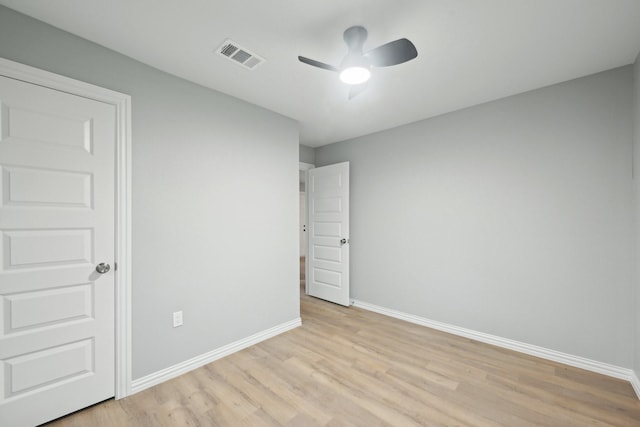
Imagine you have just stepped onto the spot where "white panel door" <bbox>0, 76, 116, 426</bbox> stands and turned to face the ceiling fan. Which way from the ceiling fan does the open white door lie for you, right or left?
left

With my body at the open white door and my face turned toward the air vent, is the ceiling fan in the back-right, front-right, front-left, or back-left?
front-left

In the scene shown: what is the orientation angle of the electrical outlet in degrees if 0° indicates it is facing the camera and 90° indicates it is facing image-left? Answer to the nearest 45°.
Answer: approximately 315°

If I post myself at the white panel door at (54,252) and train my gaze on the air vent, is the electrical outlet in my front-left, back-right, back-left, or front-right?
front-left

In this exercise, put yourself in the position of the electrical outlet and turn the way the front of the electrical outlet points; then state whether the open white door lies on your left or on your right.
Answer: on your left

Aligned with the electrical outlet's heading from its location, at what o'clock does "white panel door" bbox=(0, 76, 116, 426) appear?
The white panel door is roughly at 4 o'clock from the electrical outlet.

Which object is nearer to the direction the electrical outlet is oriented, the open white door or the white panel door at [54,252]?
the open white door
